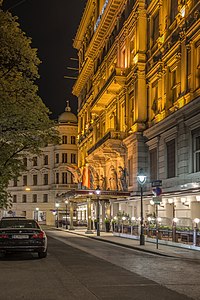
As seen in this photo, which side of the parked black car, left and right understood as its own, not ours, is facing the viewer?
back

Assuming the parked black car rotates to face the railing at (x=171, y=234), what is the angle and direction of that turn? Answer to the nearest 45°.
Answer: approximately 45° to its right

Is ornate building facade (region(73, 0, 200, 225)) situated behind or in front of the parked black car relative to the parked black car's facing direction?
in front
